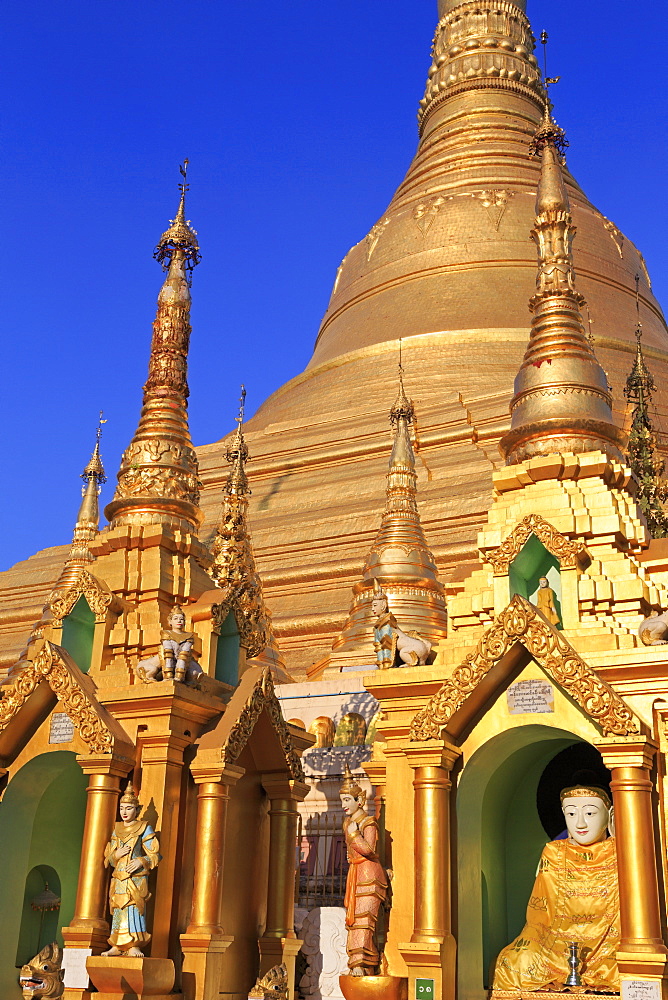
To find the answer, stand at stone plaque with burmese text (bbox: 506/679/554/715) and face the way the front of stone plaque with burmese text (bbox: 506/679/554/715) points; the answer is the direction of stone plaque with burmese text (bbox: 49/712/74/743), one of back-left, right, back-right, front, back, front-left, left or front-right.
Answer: right

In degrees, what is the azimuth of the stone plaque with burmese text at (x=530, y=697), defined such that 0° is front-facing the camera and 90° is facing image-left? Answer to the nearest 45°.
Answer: approximately 0°

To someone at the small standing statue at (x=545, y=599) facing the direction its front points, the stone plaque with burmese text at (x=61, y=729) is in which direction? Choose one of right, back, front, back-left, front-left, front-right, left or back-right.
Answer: front-right

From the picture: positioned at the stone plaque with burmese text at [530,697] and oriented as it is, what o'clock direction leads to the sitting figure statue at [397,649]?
The sitting figure statue is roughly at 4 o'clock from the stone plaque with burmese text.

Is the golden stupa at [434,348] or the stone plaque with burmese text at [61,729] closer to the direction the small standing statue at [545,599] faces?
the stone plaque with burmese text

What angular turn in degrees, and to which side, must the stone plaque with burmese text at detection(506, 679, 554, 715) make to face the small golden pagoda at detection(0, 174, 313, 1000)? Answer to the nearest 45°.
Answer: approximately 90° to its right

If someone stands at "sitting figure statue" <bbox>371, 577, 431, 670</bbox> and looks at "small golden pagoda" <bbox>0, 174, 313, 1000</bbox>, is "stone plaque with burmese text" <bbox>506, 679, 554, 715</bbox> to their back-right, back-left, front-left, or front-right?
back-left

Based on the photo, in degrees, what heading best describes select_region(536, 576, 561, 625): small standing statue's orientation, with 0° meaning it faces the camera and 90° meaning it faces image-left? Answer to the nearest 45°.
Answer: approximately 45°

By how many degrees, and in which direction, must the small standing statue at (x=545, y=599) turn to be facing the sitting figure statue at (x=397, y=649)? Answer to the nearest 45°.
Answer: approximately 45° to its right

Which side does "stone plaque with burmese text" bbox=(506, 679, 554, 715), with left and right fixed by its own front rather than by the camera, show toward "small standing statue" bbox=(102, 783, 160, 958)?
right

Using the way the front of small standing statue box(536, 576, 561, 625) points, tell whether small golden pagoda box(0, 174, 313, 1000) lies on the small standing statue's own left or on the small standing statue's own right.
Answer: on the small standing statue's own right
